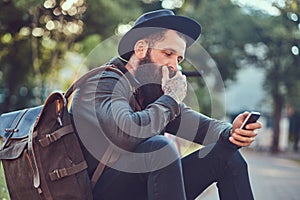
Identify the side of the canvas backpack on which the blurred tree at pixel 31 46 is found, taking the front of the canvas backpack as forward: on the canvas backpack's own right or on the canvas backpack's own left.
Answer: on the canvas backpack's own right

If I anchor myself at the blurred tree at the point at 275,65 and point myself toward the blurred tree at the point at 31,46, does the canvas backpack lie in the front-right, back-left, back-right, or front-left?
front-left

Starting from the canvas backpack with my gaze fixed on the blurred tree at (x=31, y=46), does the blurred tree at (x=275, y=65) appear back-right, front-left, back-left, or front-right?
front-right

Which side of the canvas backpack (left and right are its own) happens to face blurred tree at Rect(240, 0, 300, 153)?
back

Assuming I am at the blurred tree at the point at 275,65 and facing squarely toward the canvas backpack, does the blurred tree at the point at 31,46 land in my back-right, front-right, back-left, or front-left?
front-right
